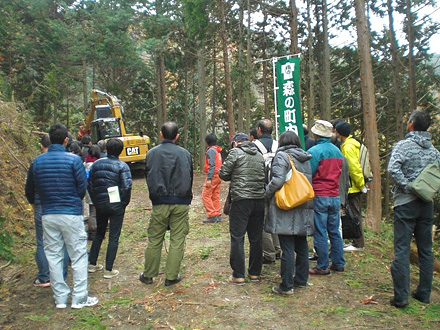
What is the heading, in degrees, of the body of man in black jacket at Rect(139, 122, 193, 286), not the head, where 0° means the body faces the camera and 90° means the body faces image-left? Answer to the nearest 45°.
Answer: approximately 180°

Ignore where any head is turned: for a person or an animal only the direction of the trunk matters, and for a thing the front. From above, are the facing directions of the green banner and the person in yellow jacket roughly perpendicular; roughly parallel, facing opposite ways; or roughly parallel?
roughly perpendicular

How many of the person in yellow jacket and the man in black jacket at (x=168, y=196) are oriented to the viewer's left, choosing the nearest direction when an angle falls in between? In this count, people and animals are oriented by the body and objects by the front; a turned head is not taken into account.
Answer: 1

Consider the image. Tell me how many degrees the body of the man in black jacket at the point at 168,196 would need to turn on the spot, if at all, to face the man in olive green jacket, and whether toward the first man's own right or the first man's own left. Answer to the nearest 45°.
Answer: approximately 90° to the first man's own right

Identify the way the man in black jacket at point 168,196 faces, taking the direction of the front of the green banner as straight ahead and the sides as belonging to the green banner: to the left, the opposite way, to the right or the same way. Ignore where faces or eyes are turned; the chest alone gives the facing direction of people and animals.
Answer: the opposite way

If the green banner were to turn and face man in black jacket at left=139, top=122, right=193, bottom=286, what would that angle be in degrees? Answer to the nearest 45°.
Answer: approximately 45° to its right

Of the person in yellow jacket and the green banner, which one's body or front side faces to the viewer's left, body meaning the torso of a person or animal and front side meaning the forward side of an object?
the person in yellow jacket

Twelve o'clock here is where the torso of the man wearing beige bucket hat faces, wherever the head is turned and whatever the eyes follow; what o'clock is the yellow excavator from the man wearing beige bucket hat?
The yellow excavator is roughly at 12 o'clock from the man wearing beige bucket hat.

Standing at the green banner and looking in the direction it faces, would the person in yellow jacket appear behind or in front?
in front

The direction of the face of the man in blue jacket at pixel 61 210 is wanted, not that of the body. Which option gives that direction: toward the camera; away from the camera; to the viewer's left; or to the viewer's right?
away from the camera

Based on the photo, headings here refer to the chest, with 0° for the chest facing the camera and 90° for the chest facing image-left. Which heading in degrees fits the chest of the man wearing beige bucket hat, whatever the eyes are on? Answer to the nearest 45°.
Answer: approximately 135°

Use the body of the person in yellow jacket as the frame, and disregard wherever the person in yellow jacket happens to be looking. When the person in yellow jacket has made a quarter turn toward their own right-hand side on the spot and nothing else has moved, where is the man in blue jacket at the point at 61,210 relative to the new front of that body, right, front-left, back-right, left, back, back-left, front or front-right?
back-left

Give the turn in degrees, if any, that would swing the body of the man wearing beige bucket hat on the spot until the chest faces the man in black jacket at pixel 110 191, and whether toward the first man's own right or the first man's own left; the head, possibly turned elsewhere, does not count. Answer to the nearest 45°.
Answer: approximately 45° to the first man's own left

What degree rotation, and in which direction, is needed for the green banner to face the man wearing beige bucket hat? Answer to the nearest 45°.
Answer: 0° — it already faces them

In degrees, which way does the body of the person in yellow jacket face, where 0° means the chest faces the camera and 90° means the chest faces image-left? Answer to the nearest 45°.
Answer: approximately 90°
